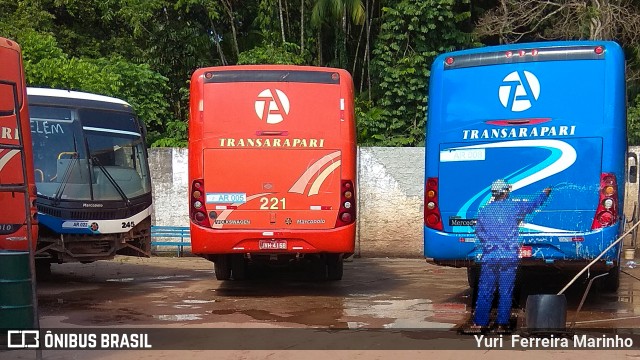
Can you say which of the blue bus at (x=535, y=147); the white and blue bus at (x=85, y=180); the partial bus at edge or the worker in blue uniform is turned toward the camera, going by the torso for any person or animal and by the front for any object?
the white and blue bus at (x=85, y=180)

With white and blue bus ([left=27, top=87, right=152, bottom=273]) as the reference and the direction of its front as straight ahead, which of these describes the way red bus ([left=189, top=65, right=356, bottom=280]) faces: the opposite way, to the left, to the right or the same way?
the opposite way

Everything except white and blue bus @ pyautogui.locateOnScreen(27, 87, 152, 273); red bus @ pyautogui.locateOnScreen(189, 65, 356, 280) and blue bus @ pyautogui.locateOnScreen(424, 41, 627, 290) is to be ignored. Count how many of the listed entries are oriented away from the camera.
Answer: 2

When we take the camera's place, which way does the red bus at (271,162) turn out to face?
facing away from the viewer

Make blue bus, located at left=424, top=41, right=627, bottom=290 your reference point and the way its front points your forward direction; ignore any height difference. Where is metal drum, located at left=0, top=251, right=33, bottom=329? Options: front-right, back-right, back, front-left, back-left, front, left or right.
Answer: back-left

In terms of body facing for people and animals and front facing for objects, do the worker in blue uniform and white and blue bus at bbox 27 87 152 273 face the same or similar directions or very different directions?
very different directions

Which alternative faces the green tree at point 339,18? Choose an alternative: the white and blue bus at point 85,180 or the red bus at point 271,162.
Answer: the red bus

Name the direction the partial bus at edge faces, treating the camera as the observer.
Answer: facing away from the viewer

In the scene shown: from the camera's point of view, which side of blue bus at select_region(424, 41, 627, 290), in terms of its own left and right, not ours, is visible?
back

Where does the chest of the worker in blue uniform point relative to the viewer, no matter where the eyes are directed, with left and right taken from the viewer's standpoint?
facing away from the viewer

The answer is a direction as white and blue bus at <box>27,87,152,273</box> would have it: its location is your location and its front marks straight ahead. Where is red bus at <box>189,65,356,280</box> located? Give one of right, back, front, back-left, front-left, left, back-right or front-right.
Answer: front-left

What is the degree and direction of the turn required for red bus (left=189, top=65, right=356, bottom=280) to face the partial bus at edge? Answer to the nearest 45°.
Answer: approximately 135° to its left
